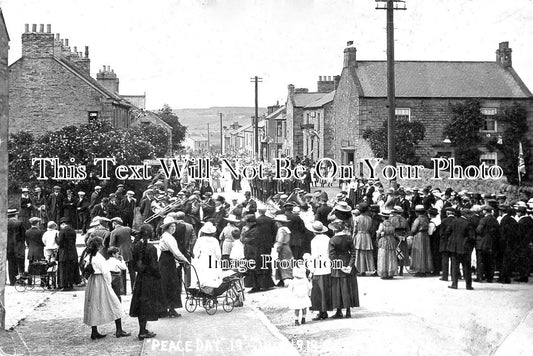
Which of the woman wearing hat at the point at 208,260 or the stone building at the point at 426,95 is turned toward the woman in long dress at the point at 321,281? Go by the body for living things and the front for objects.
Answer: the stone building

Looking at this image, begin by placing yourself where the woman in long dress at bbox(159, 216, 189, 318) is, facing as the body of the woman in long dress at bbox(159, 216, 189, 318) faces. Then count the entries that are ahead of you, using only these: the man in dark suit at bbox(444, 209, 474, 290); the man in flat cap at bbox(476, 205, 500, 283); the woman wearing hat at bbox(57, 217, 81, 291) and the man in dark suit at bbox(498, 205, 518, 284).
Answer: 3

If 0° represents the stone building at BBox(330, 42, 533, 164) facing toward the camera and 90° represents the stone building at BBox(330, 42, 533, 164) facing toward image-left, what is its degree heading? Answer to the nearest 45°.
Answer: approximately 0°

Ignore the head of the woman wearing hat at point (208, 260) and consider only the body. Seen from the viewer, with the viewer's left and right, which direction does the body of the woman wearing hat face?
facing away from the viewer

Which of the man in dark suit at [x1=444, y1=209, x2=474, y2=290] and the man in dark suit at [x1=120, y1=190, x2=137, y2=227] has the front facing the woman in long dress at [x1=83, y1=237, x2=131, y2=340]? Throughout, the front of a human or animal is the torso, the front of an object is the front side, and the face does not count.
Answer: the man in dark suit at [x1=120, y1=190, x2=137, y2=227]

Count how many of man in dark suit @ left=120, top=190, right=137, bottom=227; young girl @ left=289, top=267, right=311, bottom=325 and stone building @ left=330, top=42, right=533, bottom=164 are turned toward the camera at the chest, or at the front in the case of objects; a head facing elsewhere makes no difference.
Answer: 2
